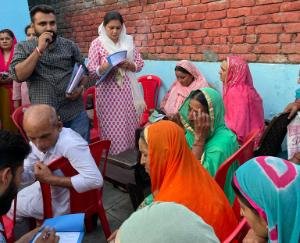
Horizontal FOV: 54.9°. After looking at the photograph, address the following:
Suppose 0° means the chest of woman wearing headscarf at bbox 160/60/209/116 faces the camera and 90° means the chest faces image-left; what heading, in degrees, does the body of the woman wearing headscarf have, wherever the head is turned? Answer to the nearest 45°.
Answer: approximately 45°

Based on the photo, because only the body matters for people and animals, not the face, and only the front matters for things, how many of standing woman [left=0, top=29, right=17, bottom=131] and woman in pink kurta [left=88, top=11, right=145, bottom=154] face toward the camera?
2

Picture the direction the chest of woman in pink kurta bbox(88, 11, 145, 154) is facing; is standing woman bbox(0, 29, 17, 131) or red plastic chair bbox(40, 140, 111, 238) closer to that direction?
the red plastic chair

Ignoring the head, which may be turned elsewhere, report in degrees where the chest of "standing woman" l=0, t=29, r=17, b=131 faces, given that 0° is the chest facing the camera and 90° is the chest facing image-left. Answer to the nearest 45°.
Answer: approximately 0°

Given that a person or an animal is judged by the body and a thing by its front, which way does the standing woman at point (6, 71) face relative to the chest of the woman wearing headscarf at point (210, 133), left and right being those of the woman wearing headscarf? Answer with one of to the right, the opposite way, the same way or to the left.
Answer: to the left

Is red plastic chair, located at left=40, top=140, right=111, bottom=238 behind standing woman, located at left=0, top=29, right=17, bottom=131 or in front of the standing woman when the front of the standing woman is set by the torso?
in front

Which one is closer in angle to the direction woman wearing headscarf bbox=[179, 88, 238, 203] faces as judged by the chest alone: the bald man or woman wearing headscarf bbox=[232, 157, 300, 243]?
the bald man
